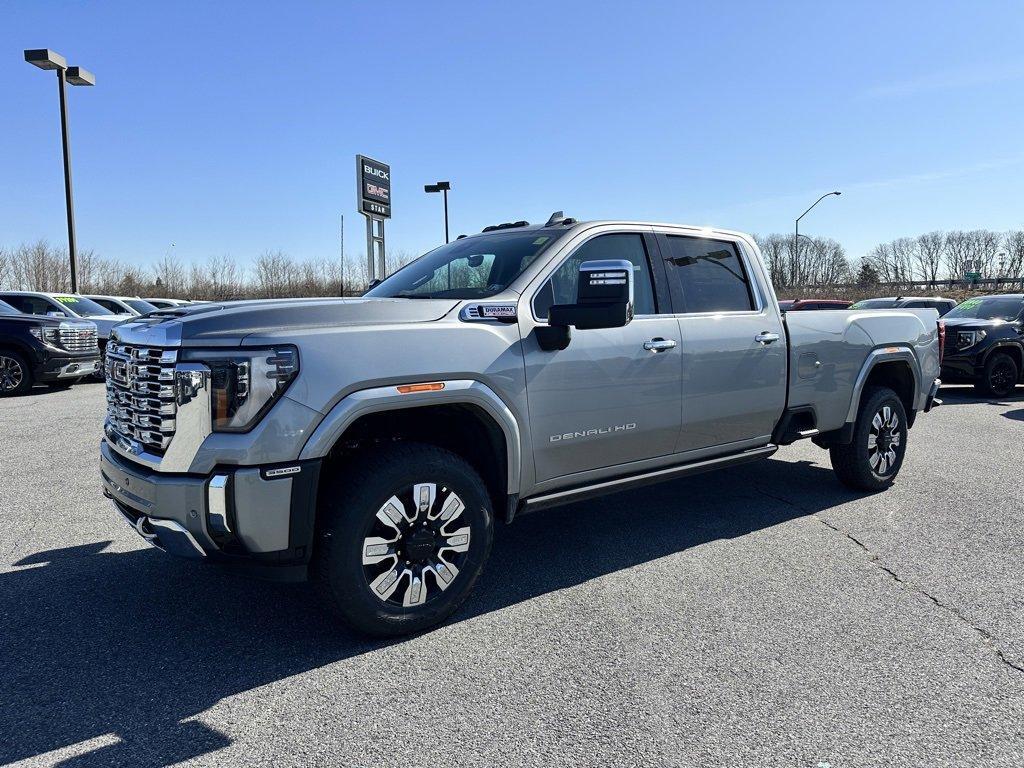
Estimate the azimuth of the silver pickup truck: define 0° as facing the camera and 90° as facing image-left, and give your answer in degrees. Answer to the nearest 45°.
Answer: approximately 45°

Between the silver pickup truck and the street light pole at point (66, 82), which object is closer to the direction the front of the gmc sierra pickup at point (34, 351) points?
the silver pickup truck

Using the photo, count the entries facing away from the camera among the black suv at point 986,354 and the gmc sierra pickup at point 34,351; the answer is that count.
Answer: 0

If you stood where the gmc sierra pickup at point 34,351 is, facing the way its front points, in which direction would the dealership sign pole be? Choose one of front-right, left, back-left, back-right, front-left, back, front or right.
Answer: left

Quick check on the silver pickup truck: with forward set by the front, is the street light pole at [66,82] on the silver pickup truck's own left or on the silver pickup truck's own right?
on the silver pickup truck's own right

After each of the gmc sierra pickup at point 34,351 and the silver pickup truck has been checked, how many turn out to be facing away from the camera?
0

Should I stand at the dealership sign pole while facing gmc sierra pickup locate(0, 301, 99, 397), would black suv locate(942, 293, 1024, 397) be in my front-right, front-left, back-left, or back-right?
front-left

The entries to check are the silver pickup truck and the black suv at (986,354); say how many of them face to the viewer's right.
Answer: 0

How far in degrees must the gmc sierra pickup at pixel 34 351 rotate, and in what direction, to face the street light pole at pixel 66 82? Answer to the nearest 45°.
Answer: approximately 135° to its left

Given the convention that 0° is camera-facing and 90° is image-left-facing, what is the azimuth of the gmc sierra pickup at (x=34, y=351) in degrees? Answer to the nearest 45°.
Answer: approximately 315°

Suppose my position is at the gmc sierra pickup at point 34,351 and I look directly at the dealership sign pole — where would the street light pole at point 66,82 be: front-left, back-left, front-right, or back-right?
front-left

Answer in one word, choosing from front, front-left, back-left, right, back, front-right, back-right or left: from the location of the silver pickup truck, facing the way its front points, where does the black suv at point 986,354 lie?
back

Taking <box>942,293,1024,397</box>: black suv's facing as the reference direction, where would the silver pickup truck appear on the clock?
The silver pickup truck is roughly at 11 o'clock from the black suv.
